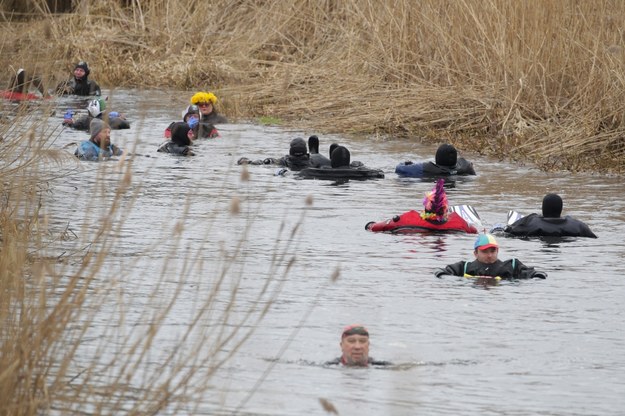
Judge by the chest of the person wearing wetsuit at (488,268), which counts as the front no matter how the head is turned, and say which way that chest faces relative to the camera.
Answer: toward the camera

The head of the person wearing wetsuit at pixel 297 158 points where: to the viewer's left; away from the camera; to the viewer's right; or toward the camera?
away from the camera

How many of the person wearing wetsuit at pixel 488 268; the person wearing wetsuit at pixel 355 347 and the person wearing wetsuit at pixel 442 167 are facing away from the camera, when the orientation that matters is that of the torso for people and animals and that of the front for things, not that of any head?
1

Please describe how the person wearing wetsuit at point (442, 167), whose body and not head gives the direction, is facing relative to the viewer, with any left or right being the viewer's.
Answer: facing away from the viewer

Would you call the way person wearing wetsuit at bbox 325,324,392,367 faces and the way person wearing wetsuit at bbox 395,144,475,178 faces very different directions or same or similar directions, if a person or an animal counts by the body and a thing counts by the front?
very different directions

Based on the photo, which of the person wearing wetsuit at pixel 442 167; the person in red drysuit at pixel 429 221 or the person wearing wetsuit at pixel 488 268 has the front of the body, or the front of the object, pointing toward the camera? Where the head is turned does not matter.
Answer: the person wearing wetsuit at pixel 488 268

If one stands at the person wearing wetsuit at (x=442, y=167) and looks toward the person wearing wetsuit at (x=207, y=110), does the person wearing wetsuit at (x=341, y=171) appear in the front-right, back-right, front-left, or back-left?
front-left

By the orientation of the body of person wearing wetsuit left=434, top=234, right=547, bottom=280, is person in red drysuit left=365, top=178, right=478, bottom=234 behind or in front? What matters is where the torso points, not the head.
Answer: behind

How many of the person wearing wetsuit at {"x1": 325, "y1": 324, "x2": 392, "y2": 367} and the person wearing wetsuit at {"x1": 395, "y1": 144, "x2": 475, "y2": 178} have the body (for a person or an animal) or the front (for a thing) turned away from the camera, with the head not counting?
1

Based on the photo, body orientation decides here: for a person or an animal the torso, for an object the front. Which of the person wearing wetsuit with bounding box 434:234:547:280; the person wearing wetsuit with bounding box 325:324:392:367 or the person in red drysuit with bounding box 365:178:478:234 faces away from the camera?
the person in red drysuit with bounding box 365:178:478:234
